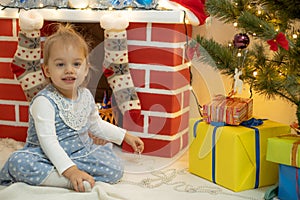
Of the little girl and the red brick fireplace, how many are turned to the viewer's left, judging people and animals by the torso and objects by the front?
0

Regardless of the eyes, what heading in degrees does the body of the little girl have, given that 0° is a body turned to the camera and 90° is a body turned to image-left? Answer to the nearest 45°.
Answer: approximately 315°

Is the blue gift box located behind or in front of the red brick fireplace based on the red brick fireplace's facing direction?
in front

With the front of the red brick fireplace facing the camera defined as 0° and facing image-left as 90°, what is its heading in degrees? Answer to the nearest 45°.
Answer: approximately 0°

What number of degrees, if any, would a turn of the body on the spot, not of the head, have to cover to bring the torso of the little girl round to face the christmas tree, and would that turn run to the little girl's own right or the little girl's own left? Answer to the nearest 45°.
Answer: approximately 45° to the little girl's own left

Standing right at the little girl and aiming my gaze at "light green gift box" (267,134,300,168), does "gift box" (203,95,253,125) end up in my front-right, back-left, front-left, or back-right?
front-left

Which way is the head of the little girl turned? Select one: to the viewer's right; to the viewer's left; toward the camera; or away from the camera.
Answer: toward the camera

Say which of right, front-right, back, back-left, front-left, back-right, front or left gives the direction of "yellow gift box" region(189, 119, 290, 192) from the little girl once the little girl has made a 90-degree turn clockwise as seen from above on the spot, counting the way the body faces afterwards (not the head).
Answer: back-left
